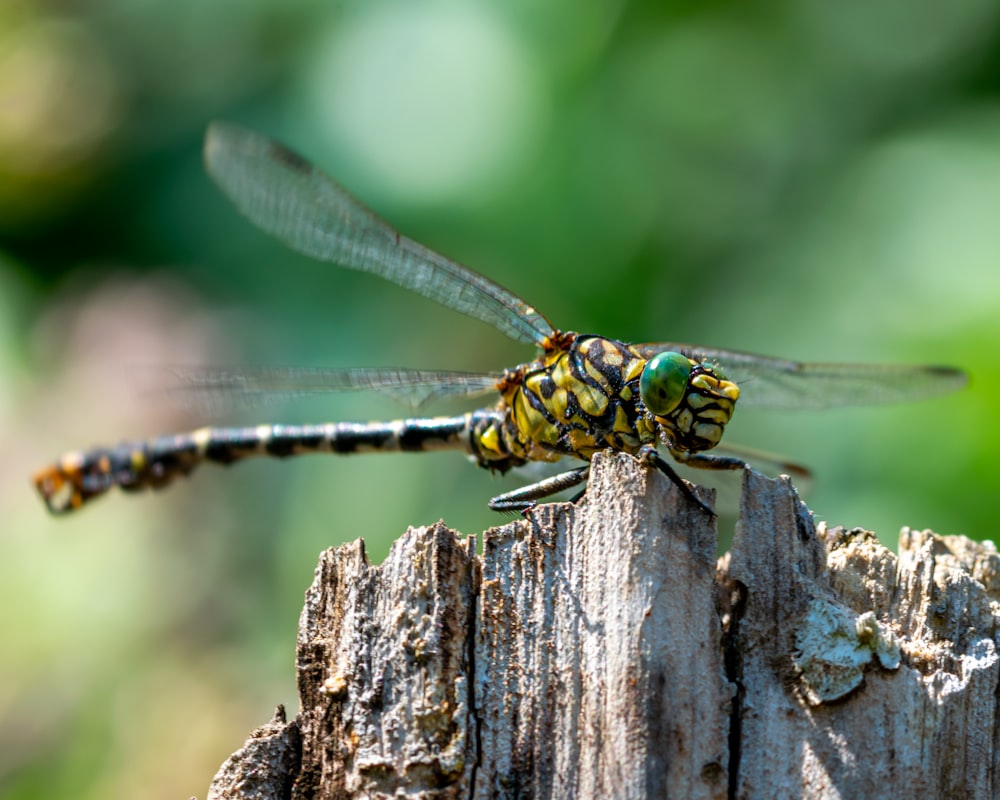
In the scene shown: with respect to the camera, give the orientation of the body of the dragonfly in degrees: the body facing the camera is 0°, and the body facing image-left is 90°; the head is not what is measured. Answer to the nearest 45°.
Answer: approximately 315°
